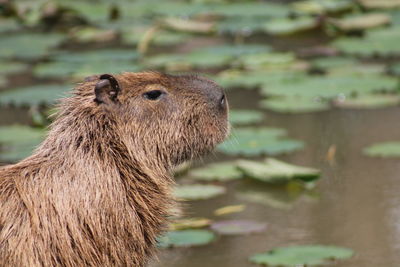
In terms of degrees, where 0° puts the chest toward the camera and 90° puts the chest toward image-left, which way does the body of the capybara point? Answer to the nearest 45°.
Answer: approximately 270°
